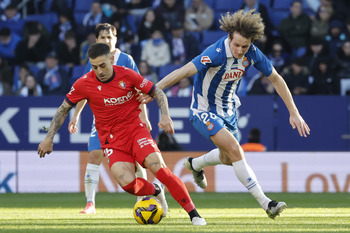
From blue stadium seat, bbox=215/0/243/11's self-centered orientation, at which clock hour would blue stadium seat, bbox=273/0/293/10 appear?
blue stadium seat, bbox=273/0/293/10 is roughly at 9 o'clock from blue stadium seat, bbox=215/0/243/11.

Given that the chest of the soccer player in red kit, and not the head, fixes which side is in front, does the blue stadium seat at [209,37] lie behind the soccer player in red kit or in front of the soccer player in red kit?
behind

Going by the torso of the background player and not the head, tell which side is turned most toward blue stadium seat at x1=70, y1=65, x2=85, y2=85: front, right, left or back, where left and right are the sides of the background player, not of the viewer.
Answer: back
